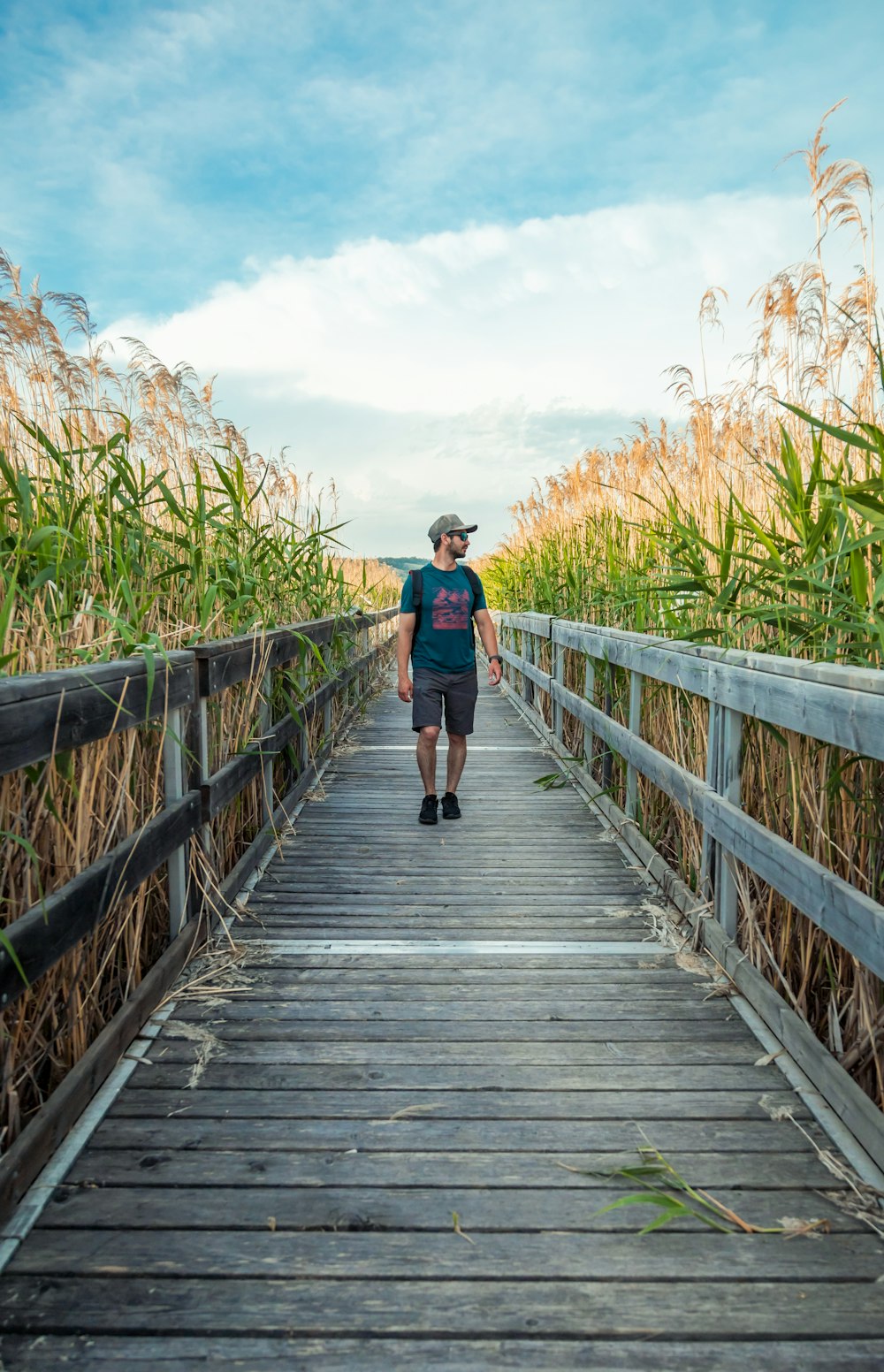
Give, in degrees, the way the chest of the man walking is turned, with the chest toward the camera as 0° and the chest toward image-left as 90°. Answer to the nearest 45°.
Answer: approximately 0°

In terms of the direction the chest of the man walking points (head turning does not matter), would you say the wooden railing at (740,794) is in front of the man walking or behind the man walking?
in front

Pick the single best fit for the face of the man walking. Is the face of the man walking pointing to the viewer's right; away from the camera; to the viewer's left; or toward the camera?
to the viewer's right
